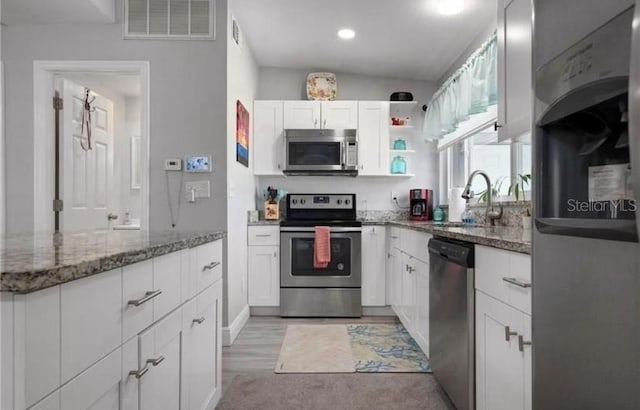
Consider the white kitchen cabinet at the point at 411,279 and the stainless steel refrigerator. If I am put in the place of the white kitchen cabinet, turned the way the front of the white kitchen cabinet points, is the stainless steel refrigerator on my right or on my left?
on my left

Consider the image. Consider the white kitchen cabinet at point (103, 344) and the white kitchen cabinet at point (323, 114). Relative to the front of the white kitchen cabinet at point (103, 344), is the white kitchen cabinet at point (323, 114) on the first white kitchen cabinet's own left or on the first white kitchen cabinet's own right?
on the first white kitchen cabinet's own left

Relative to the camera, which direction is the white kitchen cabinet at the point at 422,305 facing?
to the viewer's left

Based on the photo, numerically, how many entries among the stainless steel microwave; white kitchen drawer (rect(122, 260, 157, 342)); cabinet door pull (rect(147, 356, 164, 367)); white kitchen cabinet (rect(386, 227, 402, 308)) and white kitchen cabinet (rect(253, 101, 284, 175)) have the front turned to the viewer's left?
1

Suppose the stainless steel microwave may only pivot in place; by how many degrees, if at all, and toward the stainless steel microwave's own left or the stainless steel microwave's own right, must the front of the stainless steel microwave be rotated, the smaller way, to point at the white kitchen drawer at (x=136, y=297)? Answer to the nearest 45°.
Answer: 0° — it already faces it

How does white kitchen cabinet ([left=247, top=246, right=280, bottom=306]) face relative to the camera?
toward the camera

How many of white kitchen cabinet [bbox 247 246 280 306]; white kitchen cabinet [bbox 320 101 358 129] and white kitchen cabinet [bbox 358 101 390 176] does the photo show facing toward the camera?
3

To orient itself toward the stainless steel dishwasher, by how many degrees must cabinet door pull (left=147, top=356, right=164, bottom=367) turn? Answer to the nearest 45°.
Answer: approximately 45° to its left

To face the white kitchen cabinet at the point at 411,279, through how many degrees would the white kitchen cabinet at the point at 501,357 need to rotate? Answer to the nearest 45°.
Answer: approximately 90° to its right

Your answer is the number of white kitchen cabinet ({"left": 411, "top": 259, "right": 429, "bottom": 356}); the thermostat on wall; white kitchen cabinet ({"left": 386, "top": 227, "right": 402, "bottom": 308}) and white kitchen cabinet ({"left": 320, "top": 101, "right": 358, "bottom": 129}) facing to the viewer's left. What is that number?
2

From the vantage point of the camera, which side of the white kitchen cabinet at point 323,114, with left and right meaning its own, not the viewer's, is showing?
front

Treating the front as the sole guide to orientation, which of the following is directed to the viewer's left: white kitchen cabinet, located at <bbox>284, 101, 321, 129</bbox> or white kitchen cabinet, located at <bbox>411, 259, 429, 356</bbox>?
white kitchen cabinet, located at <bbox>411, 259, 429, 356</bbox>

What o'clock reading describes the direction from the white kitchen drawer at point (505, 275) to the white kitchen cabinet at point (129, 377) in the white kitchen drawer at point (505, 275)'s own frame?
the white kitchen cabinet at point (129, 377) is roughly at 12 o'clock from the white kitchen drawer at point (505, 275).

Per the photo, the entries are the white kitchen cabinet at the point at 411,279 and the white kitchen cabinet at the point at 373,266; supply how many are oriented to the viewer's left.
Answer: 1

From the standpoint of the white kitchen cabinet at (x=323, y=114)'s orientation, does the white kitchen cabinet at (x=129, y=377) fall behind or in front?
in front

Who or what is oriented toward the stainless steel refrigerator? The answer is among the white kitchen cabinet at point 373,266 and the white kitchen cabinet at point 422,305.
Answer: the white kitchen cabinet at point 373,266

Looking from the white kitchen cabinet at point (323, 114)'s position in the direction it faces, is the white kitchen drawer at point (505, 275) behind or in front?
in front

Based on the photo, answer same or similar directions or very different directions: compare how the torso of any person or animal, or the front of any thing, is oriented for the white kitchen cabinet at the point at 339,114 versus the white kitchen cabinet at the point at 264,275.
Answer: same or similar directions
